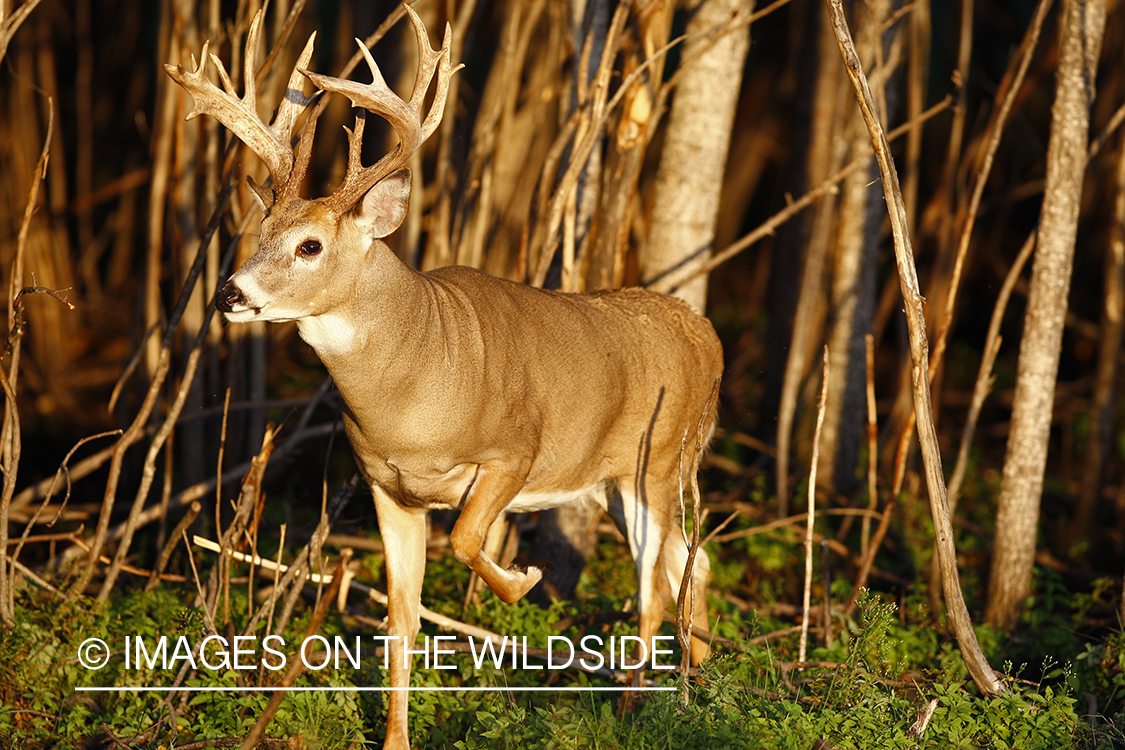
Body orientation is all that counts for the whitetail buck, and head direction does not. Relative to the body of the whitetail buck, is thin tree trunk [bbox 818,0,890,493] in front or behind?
behind

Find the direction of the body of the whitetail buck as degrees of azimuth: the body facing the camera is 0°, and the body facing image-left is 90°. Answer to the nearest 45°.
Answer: approximately 45°

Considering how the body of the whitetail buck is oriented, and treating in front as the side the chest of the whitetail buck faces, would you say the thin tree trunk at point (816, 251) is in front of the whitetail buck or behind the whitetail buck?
behind

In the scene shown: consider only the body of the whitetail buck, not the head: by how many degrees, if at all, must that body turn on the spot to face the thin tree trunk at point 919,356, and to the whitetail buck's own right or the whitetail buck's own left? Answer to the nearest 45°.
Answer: approximately 135° to the whitetail buck's own left

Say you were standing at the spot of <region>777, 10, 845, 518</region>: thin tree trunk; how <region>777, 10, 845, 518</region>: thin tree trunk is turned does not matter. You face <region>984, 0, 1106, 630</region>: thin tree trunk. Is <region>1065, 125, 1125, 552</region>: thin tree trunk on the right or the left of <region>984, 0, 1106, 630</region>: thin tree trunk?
left

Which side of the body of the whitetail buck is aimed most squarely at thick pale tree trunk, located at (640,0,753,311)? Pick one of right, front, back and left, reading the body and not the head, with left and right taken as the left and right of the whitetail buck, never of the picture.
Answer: back
